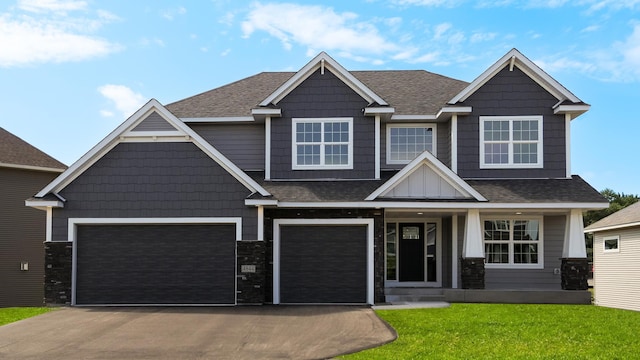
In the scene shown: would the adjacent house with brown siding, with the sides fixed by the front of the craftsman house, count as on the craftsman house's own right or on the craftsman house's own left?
on the craftsman house's own right

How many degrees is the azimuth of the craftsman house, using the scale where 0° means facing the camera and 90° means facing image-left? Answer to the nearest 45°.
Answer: approximately 0°

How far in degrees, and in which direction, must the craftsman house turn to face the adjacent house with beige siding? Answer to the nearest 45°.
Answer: approximately 135° to its left
